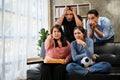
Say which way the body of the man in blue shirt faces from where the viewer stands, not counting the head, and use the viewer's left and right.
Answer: facing the viewer and to the left of the viewer

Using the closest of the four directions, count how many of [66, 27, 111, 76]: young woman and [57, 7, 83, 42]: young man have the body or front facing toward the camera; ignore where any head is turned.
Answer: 2

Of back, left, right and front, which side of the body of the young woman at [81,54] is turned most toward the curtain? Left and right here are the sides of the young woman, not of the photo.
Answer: right

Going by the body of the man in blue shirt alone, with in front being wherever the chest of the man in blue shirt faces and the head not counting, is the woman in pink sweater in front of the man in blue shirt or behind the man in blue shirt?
in front

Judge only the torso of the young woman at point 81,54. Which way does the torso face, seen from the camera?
toward the camera

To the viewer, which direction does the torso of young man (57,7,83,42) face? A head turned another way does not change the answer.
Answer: toward the camera

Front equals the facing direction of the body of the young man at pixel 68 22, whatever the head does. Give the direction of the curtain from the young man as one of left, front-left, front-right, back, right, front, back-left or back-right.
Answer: right
